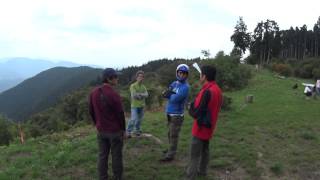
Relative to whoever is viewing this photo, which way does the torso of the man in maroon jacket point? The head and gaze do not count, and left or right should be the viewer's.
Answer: facing away from the viewer and to the right of the viewer

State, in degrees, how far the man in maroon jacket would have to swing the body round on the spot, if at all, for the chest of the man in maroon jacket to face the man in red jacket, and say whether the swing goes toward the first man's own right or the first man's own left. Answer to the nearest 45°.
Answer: approximately 45° to the first man's own right

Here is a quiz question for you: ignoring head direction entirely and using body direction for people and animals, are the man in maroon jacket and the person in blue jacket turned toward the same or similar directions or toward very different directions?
very different directions

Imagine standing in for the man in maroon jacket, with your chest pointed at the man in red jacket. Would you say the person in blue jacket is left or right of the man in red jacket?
left

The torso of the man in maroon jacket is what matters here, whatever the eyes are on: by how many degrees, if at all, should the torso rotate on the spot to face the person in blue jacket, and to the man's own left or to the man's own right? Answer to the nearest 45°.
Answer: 0° — they already face them

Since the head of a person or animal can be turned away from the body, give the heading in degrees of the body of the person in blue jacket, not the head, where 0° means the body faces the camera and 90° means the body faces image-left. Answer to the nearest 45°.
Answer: approximately 45°

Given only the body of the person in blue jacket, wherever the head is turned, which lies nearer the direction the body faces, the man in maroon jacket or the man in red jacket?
the man in maroon jacket

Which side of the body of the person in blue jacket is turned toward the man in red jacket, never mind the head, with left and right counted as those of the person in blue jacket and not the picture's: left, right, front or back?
left
